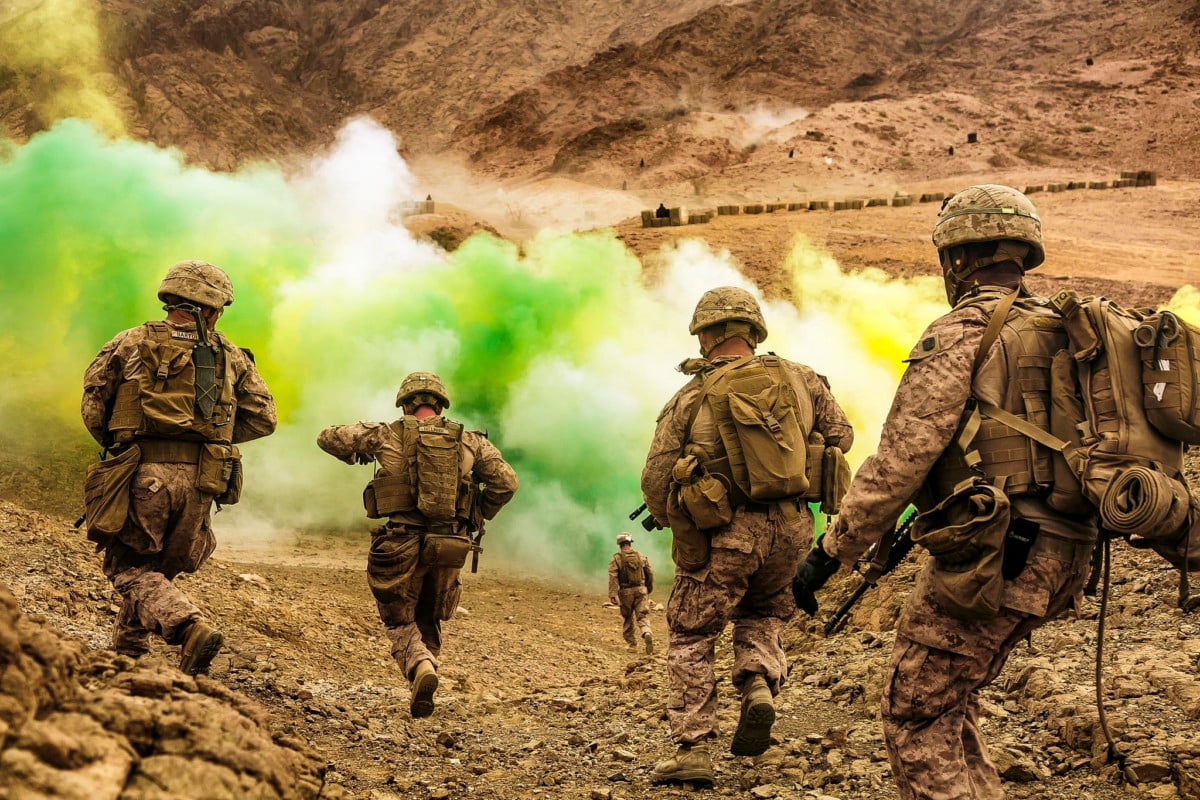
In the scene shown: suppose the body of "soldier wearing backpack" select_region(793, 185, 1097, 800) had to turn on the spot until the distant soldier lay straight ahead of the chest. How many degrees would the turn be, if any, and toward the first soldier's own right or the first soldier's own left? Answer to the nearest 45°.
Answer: approximately 45° to the first soldier's own right

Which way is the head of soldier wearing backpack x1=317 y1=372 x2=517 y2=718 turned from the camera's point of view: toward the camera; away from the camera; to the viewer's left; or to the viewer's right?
away from the camera

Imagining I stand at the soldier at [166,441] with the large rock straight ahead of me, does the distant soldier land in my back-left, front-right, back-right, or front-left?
back-left

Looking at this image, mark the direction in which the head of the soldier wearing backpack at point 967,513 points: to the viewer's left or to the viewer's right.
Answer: to the viewer's left

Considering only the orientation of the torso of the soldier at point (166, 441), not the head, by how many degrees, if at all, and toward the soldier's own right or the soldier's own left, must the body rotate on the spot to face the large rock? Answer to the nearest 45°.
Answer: approximately 180°

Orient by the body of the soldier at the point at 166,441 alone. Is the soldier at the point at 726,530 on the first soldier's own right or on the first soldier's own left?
on the first soldier's own right

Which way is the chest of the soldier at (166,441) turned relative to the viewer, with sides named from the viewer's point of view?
facing away from the viewer

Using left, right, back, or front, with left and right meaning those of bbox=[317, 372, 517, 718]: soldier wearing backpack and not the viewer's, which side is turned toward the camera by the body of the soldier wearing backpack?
back

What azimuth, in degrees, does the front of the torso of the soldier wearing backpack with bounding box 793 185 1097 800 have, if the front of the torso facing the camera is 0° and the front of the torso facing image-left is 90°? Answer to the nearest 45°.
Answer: approximately 135°
